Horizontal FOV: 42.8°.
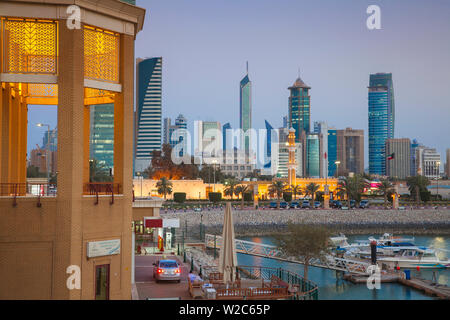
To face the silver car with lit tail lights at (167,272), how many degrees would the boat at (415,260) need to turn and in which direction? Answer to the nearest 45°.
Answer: approximately 45° to its left

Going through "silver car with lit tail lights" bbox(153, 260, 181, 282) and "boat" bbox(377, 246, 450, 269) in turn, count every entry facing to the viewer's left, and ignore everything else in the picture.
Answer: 1

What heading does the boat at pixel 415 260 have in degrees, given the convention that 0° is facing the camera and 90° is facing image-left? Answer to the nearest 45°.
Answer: approximately 90°

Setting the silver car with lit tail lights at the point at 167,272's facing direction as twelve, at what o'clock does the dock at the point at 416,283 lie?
The dock is roughly at 2 o'clock from the silver car with lit tail lights.

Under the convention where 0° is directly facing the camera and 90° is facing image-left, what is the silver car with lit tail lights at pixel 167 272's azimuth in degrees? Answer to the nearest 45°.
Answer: approximately 180°

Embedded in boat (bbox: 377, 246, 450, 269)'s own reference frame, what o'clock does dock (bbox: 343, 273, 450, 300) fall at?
The dock is roughly at 9 o'clock from the boat.

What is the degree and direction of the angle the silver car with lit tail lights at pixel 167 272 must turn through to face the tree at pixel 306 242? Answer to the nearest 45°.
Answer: approximately 45° to its right

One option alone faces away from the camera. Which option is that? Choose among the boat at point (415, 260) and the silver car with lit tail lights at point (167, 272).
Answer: the silver car with lit tail lights
